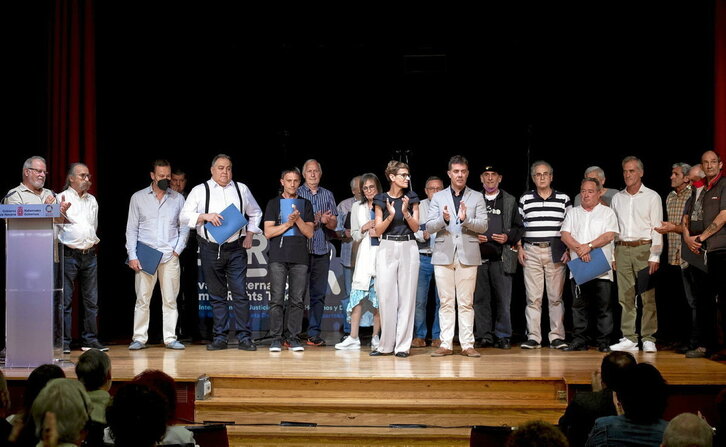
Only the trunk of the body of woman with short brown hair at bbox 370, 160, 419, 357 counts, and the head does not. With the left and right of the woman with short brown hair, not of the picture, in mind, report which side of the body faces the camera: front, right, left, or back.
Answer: front

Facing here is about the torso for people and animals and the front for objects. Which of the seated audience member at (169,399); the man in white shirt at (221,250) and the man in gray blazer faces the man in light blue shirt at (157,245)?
the seated audience member

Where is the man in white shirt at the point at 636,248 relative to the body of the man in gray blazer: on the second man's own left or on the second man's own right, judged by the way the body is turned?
on the second man's own left

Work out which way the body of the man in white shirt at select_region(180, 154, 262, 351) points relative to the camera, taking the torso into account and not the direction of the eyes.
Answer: toward the camera

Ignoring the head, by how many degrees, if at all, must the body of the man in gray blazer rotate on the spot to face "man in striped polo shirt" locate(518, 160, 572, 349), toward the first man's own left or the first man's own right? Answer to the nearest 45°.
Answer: approximately 135° to the first man's own left

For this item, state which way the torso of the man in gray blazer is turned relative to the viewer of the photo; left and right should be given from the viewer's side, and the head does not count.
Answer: facing the viewer

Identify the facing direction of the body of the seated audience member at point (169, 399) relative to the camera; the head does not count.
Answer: away from the camera

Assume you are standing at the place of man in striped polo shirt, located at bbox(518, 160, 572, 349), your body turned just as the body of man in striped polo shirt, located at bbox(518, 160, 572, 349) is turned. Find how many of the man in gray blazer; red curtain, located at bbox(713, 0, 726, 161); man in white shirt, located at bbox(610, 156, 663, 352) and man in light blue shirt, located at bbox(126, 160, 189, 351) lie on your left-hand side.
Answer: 2

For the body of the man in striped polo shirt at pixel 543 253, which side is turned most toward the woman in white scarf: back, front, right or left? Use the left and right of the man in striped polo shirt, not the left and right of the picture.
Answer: right

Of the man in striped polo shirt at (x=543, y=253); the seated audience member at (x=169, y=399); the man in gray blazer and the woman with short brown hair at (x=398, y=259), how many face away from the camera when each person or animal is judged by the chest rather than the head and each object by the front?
1

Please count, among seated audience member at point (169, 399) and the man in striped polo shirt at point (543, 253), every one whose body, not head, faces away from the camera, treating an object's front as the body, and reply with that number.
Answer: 1

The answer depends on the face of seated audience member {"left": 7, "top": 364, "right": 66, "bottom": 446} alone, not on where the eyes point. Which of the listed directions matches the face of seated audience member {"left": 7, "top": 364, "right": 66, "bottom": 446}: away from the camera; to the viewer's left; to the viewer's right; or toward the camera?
away from the camera

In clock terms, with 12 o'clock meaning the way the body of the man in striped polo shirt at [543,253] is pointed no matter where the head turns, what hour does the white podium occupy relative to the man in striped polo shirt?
The white podium is roughly at 2 o'clock from the man in striped polo shirt.
